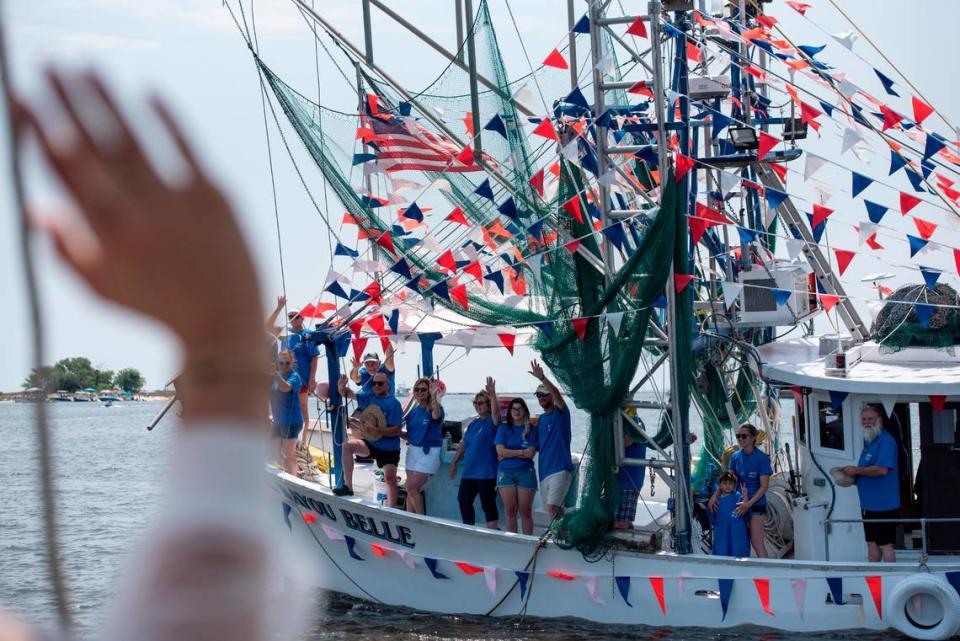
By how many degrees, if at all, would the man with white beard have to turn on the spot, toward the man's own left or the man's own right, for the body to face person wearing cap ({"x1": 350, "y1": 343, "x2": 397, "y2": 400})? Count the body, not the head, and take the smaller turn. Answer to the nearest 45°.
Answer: approximately 45° to the man's own right

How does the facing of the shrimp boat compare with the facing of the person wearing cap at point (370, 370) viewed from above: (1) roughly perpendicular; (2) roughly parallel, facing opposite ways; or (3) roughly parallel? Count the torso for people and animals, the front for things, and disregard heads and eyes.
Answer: roughly perpendicular

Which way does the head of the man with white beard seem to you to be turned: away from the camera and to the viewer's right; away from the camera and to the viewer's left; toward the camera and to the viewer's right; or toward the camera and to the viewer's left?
toward the camera and to the viewer's left

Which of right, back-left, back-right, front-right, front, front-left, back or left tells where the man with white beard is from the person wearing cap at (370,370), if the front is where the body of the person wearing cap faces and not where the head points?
front-left

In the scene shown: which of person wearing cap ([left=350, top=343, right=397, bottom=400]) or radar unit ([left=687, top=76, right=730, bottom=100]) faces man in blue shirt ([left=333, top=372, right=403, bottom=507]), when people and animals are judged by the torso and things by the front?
the person wearing cap

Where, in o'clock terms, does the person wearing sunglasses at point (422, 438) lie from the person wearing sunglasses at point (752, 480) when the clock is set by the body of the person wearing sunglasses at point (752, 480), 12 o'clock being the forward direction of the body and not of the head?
the person wearing sunglasses at point (422, 438) is roughly at 2 o'clock from the person wearing sunglasses at point (752, 480).

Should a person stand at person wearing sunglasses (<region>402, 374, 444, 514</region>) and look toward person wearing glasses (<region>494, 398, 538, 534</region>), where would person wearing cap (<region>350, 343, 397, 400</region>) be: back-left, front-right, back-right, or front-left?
back-left

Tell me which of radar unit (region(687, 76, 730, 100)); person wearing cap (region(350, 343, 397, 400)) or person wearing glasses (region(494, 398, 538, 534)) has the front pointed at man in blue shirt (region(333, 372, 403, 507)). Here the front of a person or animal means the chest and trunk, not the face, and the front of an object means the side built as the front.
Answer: the person wearing cap

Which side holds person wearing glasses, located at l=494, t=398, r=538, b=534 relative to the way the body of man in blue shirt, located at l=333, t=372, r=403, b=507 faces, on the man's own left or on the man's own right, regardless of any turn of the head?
on the man's own left

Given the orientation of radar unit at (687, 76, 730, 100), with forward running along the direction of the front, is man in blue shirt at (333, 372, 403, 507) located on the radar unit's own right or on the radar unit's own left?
on the radar unit's own right

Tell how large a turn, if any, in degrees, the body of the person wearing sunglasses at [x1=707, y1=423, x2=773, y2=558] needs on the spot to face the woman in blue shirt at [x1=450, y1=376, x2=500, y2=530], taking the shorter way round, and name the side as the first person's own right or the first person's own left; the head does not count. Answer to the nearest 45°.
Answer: approximately 45° to the first person's own right

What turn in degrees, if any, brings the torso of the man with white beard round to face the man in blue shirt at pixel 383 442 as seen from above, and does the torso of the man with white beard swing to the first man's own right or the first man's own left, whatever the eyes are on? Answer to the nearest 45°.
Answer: approximately 45° to the first man's own right

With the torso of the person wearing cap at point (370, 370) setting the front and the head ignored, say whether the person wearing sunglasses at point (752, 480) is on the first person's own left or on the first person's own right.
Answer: on the first person's own left
